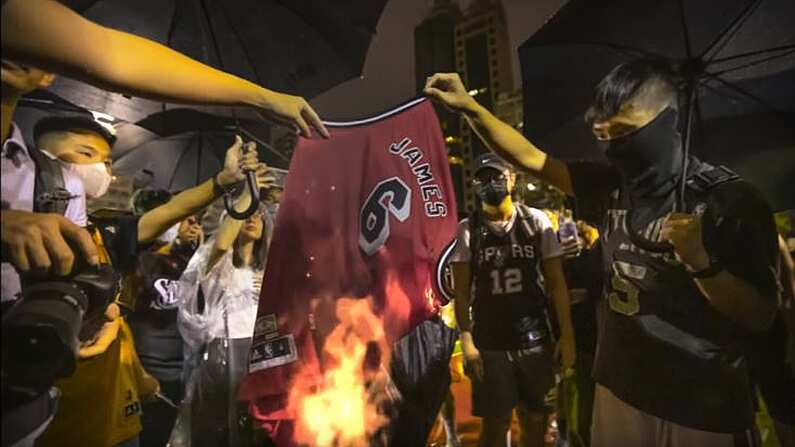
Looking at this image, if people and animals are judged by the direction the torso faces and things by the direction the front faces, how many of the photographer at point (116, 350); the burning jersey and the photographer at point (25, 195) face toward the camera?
0

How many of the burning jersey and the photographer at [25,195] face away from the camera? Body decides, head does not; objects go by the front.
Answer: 1

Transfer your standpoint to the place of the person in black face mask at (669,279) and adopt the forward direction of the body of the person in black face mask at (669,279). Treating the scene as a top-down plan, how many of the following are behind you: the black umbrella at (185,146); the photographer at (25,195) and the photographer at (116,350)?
0

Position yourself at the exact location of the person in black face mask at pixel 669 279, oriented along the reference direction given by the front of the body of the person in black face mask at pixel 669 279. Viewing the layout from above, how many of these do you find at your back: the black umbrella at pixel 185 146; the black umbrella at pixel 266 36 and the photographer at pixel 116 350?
0

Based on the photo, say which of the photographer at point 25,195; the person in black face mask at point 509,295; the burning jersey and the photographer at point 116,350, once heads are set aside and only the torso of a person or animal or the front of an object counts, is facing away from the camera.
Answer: the burning jersey

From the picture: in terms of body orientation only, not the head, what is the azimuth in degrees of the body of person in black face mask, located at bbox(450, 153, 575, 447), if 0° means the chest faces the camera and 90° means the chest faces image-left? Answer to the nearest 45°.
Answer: approximately 0°

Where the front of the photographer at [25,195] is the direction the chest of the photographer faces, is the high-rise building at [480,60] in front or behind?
in front

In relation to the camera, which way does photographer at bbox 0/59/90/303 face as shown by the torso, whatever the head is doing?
to the viewer's right

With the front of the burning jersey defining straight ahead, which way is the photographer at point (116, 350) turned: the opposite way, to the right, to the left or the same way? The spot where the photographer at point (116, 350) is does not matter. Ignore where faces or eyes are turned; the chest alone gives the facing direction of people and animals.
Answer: to the right

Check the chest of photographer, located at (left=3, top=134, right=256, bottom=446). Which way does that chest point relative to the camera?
to the viewer's right

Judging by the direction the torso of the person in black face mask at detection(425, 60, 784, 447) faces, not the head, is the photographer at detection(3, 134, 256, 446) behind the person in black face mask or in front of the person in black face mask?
in front

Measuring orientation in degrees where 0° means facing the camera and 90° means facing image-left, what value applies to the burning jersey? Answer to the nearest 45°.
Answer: approximately 180°
